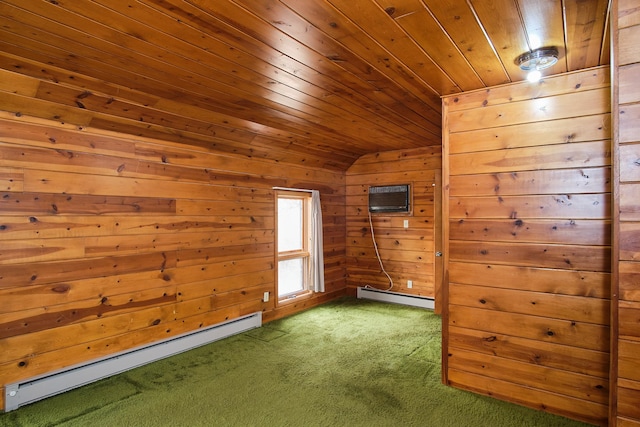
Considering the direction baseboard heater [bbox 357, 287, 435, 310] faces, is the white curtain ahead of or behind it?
ahead

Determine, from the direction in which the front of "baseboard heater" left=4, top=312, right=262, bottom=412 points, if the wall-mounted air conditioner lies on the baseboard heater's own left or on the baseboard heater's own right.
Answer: on the baseboard heater's own left

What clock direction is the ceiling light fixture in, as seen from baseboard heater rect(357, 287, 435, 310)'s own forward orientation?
The ceiling light fixture is roughly at 10 o'clock from the baseboard heater.

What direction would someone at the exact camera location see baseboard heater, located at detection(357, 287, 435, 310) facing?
facing the viewer and to the left of the viewer

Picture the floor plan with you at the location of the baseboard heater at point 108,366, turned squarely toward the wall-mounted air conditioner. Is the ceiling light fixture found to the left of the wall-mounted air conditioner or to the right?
right

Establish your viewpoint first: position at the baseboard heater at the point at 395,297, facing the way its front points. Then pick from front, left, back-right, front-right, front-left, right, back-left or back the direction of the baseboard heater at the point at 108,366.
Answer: front

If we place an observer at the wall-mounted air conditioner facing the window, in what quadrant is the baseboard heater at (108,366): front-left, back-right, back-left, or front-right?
front-left

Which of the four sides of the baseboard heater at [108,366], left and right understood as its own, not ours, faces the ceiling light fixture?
front

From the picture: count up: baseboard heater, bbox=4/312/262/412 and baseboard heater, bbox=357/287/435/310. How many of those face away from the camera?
0
